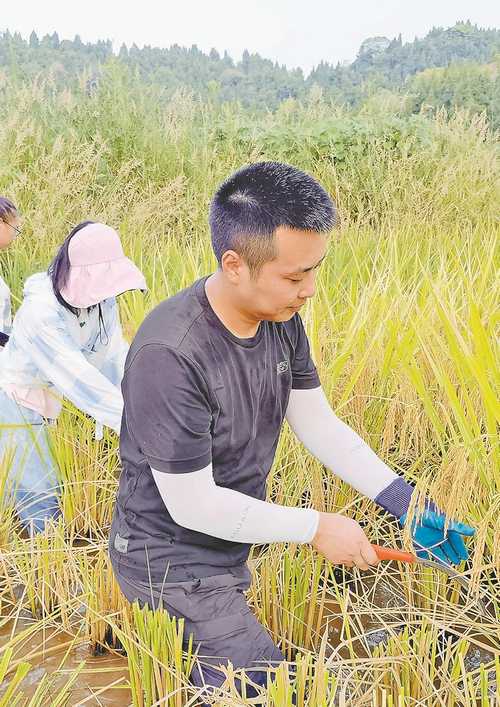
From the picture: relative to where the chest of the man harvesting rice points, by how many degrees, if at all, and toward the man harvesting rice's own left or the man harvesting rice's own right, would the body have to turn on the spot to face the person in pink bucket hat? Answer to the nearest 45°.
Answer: approximately 180°

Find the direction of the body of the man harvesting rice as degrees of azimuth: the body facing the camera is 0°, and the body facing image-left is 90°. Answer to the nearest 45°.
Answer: approximately 315°

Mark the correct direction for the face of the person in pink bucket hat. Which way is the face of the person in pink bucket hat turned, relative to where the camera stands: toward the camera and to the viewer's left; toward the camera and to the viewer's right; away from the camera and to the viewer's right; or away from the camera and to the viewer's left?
toward the camera and to the viewer's right

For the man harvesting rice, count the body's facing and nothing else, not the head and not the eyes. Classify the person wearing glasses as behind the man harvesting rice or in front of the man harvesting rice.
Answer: behind
